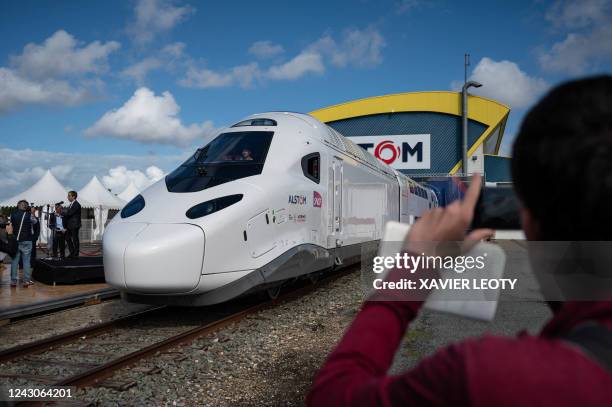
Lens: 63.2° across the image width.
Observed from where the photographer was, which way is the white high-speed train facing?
facing the viewer and to the left of the viewer

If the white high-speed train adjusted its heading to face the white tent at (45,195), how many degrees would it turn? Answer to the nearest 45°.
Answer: approximately 90° to its right

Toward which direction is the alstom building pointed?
toward the camera

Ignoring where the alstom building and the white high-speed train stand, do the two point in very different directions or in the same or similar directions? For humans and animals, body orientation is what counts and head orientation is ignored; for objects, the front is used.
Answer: same or similar directions

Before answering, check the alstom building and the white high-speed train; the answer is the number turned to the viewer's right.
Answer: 0

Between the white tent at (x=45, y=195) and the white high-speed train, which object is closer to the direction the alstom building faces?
the white high-speed train

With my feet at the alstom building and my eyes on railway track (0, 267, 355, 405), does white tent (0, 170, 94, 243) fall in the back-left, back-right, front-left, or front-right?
front-right

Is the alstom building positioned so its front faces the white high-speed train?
yes

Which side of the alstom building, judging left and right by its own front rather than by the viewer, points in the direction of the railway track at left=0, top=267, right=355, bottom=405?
front

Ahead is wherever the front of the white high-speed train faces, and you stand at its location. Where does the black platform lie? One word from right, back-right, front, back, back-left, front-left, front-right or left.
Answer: right

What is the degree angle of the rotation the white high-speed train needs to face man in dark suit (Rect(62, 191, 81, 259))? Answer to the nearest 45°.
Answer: approximately 90° to its right

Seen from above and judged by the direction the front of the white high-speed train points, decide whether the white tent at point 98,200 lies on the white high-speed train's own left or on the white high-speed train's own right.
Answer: on the white high-speed train's own right

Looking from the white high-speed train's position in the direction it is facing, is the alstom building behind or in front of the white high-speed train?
behind
